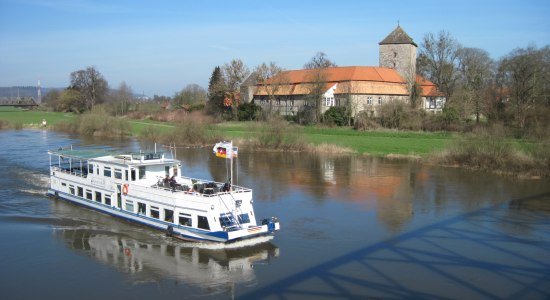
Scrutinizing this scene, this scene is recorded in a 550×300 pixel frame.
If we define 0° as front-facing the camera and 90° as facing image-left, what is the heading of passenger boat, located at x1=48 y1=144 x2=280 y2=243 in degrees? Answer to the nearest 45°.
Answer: approximately 315°

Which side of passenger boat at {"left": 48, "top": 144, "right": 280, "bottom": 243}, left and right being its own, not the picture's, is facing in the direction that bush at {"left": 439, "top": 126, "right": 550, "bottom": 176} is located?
left
